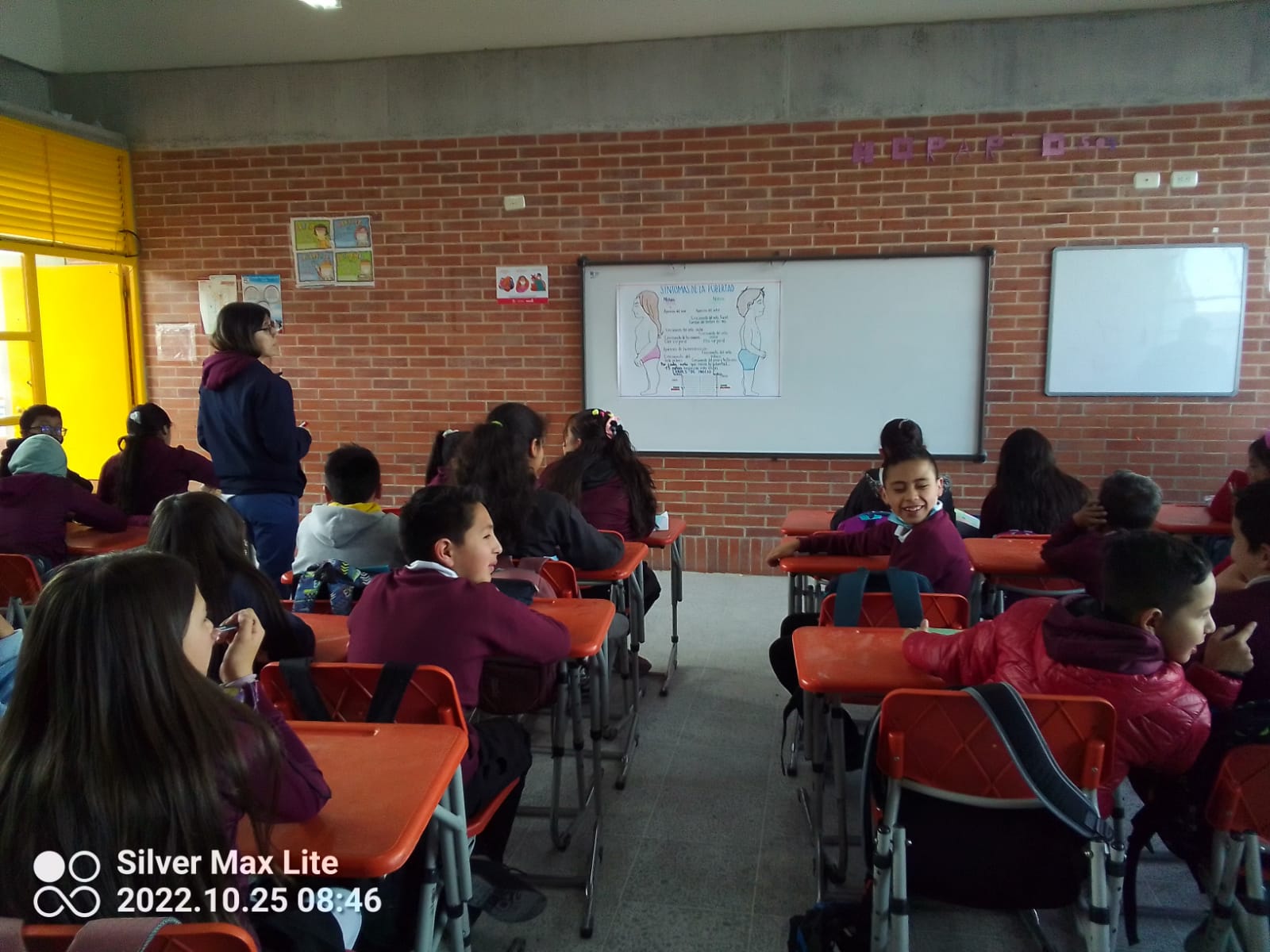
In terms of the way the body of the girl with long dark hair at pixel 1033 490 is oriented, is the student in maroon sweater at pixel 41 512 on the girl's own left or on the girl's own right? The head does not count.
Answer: on the girl's own left

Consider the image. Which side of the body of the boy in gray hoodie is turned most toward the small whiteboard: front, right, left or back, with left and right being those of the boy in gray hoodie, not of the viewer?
right

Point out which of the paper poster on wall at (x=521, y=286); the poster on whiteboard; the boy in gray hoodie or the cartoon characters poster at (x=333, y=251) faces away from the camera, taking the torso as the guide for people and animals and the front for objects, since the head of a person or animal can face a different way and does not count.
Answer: the boy in gray hoodie

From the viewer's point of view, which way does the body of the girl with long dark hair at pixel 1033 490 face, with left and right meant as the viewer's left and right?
facing away from the viewer

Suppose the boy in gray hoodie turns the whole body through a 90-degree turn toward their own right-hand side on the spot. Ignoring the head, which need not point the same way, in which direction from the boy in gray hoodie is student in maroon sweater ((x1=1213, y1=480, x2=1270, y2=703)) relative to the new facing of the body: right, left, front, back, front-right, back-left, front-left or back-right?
front-right

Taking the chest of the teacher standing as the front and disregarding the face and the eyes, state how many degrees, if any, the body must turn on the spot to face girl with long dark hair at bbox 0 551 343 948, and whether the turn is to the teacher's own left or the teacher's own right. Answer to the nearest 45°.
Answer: approximately 135° to the teacher's own right

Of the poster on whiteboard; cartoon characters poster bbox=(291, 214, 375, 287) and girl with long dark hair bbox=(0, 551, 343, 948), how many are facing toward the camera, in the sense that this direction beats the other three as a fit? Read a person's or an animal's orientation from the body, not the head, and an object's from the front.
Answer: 2

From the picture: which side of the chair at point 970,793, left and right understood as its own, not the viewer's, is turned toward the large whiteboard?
front

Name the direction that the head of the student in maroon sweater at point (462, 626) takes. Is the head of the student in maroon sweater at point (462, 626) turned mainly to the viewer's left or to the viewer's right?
to the viewer's right

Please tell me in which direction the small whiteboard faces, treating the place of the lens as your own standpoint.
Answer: facing the viewer

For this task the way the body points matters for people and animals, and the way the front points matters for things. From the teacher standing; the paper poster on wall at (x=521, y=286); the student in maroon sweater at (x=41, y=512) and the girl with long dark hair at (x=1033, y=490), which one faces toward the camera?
the paper poster on wall

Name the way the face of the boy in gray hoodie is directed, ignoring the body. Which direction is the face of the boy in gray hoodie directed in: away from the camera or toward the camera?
away from the camera

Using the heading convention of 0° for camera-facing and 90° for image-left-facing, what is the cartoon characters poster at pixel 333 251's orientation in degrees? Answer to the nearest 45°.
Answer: approximately 0°

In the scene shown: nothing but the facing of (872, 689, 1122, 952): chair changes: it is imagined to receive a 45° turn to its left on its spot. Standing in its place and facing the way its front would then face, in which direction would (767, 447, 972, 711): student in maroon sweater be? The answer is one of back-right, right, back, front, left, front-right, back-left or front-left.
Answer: front-right

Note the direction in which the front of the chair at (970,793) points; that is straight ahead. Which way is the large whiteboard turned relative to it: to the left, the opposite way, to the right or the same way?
the opposite way

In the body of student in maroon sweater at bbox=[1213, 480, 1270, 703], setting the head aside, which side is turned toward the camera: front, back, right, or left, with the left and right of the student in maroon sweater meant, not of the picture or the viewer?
left

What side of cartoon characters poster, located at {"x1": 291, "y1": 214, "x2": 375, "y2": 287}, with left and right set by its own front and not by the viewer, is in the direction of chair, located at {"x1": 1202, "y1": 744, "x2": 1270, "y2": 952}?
front

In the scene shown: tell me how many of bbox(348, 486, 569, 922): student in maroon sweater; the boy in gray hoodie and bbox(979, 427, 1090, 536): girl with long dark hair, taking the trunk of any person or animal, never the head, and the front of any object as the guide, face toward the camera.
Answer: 0

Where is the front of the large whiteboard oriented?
toward the camera

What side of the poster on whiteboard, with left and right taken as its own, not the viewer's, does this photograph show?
front
